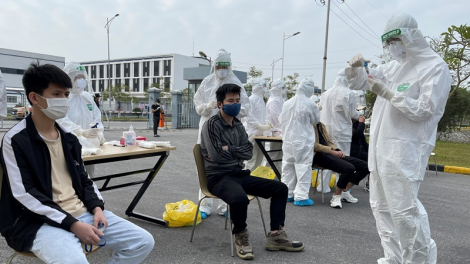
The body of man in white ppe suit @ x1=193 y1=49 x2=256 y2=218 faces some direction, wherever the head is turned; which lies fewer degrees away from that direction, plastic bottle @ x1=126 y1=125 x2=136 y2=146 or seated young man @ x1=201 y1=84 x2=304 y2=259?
the seated young man

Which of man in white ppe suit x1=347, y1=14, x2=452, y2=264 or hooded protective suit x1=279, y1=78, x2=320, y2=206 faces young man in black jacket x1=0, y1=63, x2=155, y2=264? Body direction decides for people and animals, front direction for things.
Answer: the man in white ppe suit

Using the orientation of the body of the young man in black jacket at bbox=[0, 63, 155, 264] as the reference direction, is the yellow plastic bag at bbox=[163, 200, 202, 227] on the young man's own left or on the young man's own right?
on the young man's own left

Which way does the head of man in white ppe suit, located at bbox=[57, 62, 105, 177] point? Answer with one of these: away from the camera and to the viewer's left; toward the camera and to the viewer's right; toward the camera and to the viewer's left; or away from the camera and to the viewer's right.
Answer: toward the camera and to the viewer's right

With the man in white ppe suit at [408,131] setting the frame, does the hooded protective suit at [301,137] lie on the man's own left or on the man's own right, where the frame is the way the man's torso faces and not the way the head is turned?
on the man's own right

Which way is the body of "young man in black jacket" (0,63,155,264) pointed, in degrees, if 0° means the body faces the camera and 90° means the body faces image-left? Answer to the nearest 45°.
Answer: approximately 315°

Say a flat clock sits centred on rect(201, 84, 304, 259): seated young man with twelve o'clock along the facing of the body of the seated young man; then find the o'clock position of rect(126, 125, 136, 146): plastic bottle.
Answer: The plastic bottle is roughly at 5 o'clock from the seated young man.
